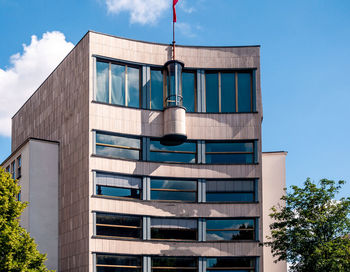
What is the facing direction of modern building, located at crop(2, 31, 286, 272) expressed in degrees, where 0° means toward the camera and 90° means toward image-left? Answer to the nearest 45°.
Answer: approximately 0°

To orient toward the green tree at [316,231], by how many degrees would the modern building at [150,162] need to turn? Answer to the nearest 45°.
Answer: approximately 45° to its left

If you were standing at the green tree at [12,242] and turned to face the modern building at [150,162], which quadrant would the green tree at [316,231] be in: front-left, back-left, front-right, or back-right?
front-right

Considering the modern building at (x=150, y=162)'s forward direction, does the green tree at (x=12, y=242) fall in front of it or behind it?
in front

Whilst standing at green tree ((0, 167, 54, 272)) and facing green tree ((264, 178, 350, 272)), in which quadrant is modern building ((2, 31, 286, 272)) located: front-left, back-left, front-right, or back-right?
front-left
